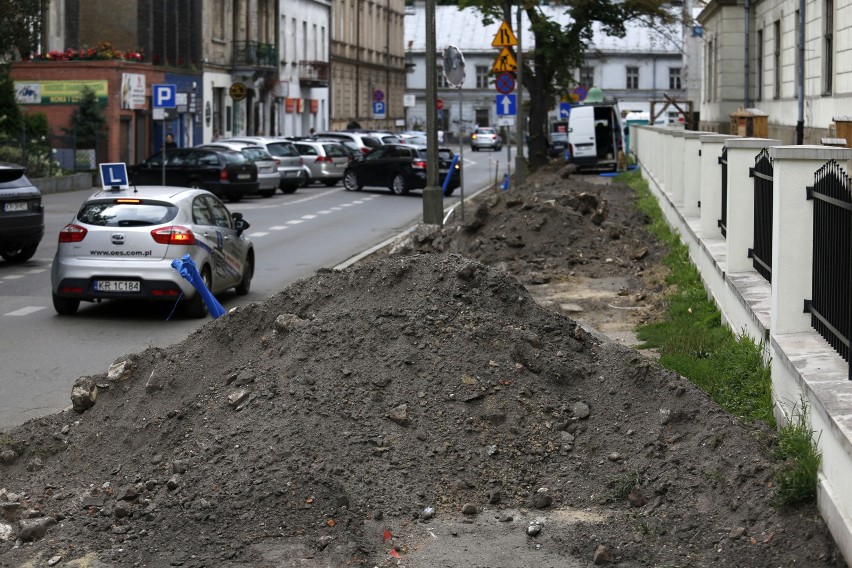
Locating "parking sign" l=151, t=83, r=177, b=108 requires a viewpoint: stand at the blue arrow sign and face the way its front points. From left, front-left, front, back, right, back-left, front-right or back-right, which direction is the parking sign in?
right

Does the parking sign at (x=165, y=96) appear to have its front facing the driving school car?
yes

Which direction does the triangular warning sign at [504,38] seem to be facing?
toward the camera

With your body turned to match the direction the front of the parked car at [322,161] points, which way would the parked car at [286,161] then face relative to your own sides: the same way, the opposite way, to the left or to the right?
the same way

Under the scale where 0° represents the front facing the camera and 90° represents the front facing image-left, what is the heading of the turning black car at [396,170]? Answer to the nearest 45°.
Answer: approximately 135°

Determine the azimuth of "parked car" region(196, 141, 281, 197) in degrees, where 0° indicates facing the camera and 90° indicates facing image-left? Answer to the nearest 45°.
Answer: approximately 135°

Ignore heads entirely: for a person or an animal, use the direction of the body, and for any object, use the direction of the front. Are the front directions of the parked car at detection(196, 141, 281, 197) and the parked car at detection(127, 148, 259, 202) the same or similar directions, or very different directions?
same or similar directions

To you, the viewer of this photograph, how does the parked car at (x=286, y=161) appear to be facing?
facing away from the viewer and to the left of the viewer

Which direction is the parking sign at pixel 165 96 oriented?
toward the camera

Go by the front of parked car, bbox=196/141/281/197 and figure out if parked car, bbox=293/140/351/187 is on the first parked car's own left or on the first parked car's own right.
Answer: on the first parked car's own right

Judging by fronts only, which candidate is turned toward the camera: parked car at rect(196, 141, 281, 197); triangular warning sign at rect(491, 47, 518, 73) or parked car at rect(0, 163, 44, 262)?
the triangular warning sign

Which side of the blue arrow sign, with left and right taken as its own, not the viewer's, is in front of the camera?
front

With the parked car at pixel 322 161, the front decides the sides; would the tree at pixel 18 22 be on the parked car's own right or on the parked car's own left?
on the parked car's own left
